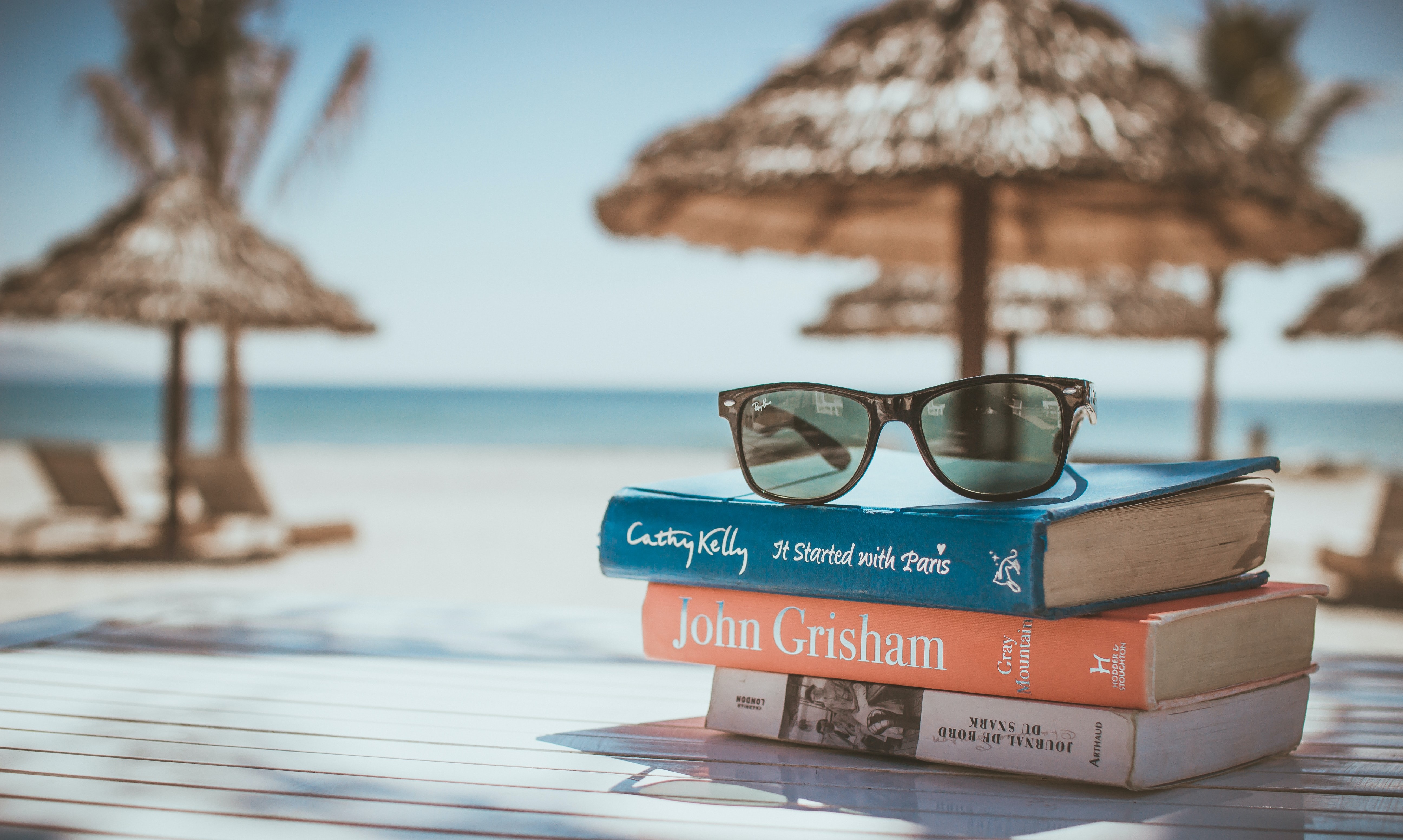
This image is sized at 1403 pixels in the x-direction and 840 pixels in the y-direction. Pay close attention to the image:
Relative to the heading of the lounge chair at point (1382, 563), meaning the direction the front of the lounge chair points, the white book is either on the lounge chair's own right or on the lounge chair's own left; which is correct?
on the lounge chair's own left

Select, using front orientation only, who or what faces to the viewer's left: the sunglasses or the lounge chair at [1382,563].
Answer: the lounge chair

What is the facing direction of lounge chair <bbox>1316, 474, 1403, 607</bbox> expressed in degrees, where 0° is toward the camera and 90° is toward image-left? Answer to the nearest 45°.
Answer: approximately 90°

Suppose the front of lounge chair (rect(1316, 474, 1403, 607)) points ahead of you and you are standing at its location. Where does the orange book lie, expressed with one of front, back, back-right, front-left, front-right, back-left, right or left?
left

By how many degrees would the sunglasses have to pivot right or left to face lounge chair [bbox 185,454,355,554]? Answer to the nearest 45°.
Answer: approximately 135° to its right

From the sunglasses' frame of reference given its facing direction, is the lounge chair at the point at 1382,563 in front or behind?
behind

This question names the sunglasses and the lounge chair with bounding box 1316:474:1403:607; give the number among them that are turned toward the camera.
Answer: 1

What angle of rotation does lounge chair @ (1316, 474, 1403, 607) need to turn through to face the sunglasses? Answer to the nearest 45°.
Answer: approximately 90° to its left

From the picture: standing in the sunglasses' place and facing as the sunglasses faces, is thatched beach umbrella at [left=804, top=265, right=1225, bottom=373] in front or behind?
behind

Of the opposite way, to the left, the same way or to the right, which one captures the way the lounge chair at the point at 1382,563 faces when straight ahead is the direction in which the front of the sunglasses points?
to the right

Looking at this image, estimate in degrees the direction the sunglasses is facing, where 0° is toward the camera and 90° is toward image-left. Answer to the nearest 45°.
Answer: approximately 0°
